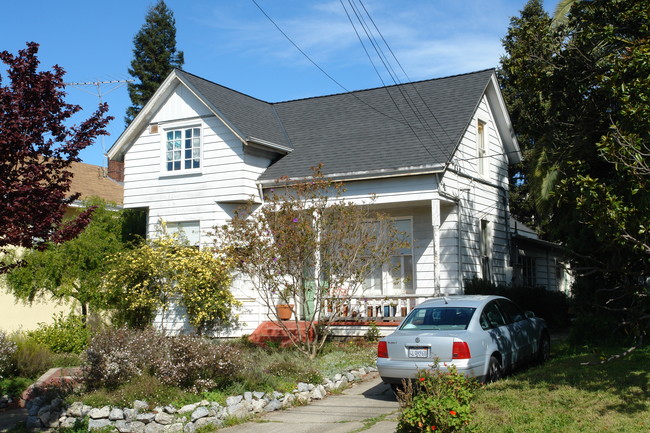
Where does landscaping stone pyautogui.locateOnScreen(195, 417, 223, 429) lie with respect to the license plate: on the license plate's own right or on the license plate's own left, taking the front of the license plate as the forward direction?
on the license plate's own right

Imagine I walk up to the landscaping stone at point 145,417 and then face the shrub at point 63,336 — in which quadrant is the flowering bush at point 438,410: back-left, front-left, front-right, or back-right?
back-right

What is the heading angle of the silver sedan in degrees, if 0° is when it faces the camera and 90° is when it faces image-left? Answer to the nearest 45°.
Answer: approximately 225°

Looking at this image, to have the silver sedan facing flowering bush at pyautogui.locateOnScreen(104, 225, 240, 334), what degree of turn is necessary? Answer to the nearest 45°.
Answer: approximately 90° to its left

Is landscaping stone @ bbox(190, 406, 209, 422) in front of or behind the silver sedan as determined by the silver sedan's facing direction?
behind

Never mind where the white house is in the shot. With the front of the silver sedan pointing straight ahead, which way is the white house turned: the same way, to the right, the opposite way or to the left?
the opposite way

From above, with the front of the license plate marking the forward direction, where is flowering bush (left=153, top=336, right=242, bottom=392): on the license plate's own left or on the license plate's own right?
on the license plate's own right

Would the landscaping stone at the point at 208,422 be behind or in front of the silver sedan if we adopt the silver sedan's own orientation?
behind

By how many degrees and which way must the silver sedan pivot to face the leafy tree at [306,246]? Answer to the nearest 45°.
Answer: approximately 90° to its left

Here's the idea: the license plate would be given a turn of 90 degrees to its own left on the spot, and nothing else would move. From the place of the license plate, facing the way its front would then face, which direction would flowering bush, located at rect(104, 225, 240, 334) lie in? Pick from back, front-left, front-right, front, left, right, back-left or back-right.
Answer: back-left

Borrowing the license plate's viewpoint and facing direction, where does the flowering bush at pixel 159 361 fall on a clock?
The flowering bush is roughly at 3 o'clock from the license plate.

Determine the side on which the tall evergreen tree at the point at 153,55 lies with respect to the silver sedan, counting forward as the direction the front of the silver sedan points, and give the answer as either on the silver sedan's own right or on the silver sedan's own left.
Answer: on the silver sedan's own left
